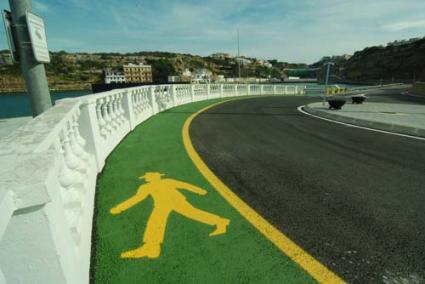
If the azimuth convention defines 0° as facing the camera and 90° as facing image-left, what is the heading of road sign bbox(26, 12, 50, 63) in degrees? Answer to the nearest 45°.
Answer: approximately 315°
